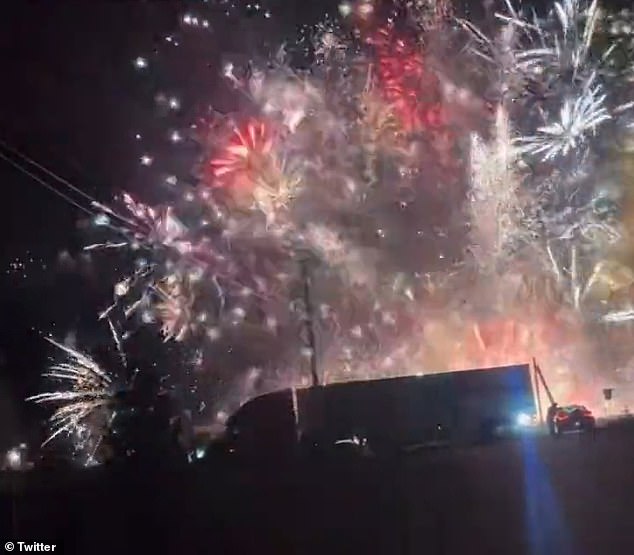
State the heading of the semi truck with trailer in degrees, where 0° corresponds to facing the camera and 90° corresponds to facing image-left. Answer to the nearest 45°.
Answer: approximately 90°

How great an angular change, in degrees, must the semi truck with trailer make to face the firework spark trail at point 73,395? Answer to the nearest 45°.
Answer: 0° — it already faces it

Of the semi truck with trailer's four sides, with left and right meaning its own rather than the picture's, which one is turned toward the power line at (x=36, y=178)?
front
